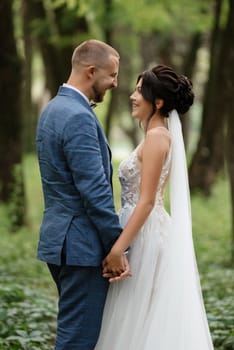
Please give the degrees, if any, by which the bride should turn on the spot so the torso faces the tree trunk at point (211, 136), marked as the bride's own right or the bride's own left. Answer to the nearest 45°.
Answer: approximately 90° to the bride's own right

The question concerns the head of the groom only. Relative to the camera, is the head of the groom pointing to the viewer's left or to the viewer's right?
to the viewer's right

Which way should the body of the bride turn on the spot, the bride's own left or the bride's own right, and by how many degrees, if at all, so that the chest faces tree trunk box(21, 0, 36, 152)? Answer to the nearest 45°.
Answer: approximately 90° to the bride's own right

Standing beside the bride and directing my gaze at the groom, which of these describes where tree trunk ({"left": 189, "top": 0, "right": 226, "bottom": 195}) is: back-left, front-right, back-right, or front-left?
back-right

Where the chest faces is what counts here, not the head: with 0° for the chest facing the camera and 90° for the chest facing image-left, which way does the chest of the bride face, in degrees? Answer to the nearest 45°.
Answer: approximately 90°

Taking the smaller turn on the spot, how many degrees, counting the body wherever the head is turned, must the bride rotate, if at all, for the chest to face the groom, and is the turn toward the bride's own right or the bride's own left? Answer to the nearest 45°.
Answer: approximately 45° to the bride's own left

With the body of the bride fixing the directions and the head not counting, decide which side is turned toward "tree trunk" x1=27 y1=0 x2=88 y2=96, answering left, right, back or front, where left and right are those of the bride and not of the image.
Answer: right

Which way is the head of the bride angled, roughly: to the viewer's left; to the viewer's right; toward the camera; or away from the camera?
to the viewer's left

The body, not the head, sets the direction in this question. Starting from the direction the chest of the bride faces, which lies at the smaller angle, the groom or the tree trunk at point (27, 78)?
the groom

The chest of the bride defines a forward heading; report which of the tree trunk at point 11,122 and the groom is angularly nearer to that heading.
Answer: the groom
